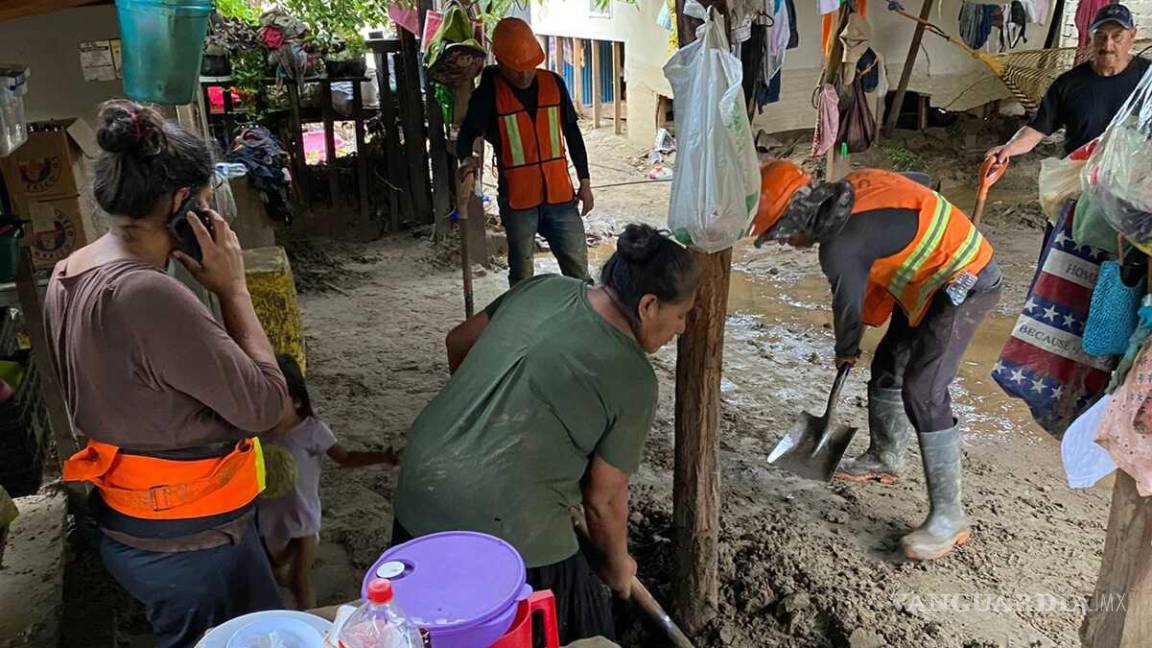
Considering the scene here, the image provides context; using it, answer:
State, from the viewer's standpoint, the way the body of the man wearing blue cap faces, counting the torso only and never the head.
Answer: toward the camera

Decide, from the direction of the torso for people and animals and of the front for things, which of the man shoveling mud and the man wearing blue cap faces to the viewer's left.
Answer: the man shoveling mud

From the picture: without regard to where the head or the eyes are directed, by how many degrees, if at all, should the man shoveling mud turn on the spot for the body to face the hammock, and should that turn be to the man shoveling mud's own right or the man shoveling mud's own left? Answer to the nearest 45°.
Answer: approximately 90° to the man shoveling mud's own right

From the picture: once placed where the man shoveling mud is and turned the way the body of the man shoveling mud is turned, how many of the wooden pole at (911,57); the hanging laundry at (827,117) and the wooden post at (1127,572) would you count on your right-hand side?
2

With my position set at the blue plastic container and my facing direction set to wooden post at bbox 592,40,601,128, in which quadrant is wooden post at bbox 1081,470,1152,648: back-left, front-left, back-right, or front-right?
back-right

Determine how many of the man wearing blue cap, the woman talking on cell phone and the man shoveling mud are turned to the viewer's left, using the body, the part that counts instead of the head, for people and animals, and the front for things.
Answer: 1

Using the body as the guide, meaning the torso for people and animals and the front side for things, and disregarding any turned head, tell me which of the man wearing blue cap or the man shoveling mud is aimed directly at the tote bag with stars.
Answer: the man wearing blue cap

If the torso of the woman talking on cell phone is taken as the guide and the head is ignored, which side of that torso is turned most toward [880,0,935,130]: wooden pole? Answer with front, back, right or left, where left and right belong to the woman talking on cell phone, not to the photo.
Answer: front

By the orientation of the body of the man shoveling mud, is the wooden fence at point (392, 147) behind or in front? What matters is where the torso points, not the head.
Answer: in front

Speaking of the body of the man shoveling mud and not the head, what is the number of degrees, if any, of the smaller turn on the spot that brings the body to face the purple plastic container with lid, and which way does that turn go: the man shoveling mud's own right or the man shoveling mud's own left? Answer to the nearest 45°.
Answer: approximately 90° to the man shoveling mud's own left

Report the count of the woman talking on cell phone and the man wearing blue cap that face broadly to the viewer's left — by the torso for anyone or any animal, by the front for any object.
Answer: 0

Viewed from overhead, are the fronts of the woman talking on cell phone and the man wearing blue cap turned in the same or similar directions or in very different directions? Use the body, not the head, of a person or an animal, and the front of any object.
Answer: very different directions

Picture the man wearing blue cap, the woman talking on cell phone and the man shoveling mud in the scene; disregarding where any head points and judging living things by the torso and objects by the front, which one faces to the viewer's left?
the man shoveling mud

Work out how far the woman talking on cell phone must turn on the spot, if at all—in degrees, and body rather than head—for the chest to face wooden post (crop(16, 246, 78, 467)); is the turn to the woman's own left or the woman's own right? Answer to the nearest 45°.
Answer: approximately 45° to the woman's own left

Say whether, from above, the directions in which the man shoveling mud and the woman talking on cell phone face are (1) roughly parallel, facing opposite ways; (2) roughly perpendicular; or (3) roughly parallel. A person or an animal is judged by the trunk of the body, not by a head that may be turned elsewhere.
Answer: roughly perpendicular

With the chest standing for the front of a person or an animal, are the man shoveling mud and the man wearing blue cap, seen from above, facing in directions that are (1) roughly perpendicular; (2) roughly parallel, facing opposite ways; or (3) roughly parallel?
roughly perpendicular

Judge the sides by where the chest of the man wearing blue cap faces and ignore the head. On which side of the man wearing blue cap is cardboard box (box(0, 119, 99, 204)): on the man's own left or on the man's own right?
on the man's own right

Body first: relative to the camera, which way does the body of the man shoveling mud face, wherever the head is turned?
to the viewer's left

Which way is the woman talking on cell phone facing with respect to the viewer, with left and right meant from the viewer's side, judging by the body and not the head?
facing away from the viewer and to the right of the viewer
